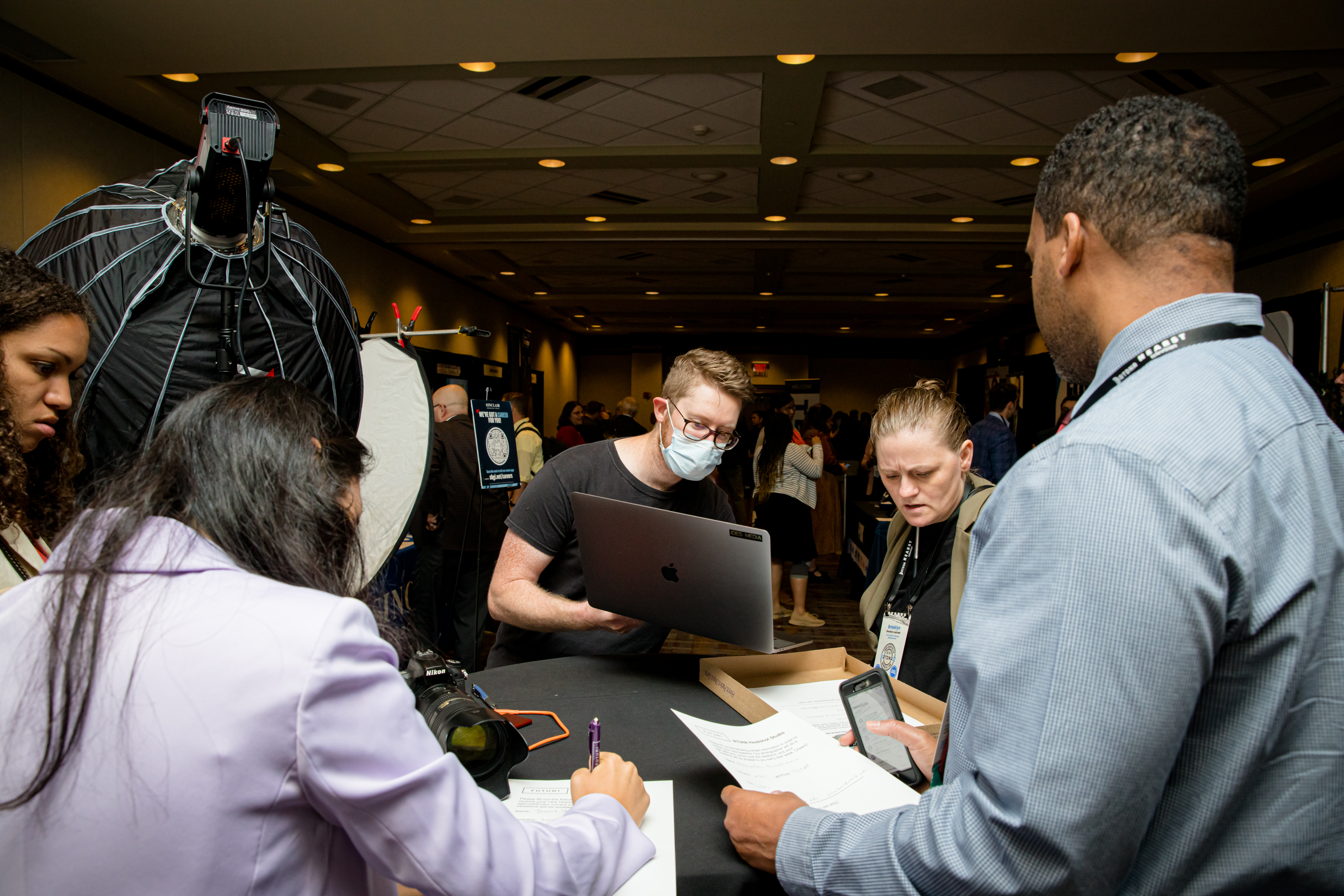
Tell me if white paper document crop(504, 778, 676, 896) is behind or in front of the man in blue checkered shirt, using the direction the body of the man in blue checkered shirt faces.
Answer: in front

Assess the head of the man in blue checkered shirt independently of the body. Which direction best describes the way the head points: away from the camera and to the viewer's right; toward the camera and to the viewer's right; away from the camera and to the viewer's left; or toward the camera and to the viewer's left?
away from the camera and to the viewer's left

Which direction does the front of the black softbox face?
away from the camera

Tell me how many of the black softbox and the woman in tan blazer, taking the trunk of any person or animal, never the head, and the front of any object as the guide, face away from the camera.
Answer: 1

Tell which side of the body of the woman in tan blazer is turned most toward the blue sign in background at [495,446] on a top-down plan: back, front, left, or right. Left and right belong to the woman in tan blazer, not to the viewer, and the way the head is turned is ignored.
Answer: right

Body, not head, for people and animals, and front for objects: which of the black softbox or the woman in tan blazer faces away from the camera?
the black softbox

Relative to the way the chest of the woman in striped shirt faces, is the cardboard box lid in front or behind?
behind

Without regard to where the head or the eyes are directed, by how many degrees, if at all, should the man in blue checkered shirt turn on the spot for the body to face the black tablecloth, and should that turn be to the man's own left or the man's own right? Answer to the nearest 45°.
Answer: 0° — they already face it

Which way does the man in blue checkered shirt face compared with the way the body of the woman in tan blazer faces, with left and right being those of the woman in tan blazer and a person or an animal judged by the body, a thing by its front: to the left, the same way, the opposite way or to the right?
to the right

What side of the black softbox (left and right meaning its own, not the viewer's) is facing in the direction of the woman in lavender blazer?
back

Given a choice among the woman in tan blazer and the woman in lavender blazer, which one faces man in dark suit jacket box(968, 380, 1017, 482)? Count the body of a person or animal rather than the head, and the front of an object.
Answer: the woman in lavender blazer
